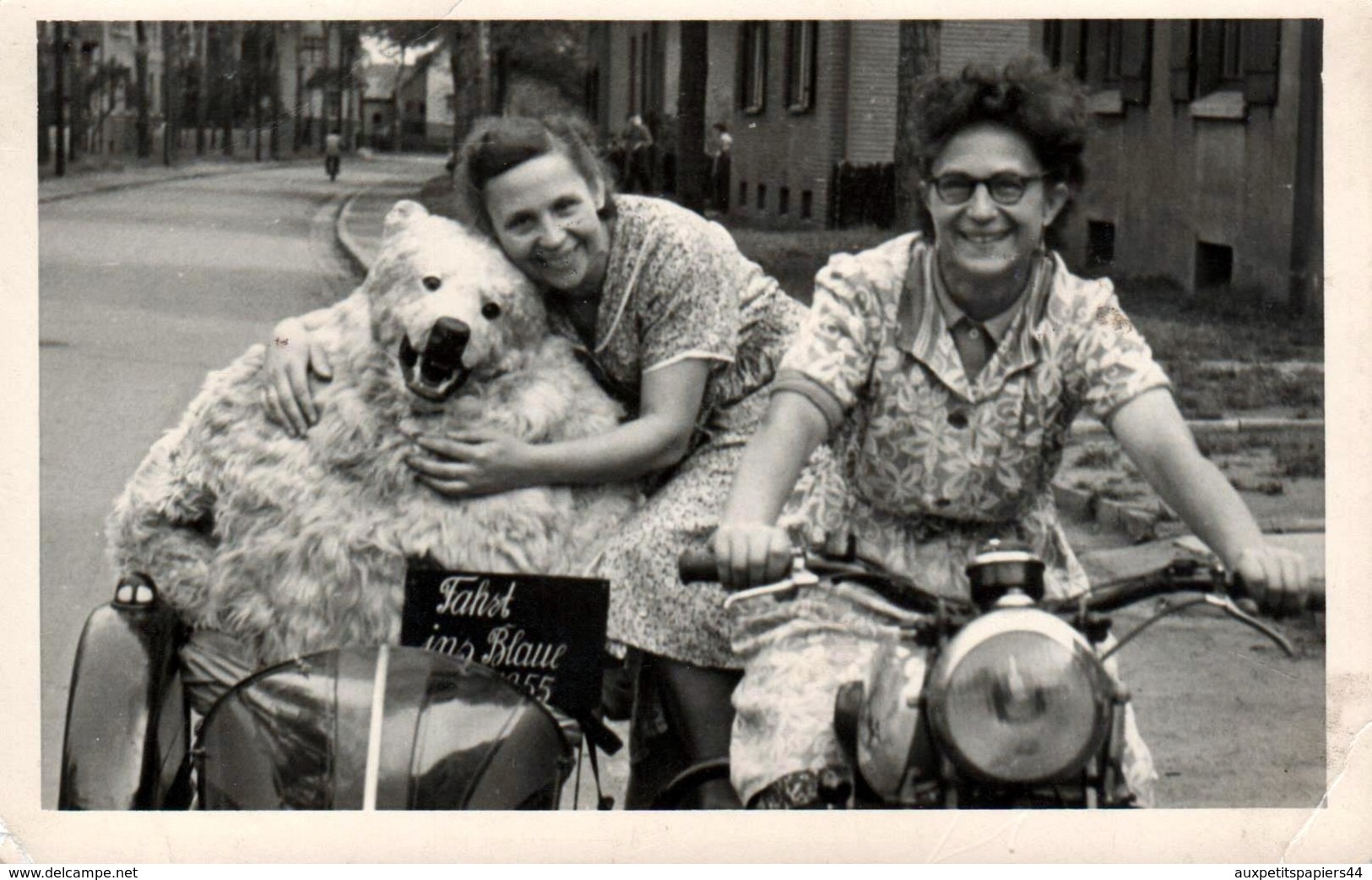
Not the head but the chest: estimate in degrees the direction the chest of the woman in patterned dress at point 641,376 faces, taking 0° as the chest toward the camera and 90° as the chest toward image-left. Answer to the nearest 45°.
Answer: approximately 45°

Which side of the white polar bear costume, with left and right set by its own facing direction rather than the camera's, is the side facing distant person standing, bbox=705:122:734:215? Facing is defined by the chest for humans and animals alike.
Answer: back

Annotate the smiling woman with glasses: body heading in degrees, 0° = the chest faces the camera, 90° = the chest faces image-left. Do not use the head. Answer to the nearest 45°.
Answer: approximately 0°

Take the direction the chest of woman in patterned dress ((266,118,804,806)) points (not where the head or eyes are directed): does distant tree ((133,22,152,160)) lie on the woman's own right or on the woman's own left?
on the woman's own right

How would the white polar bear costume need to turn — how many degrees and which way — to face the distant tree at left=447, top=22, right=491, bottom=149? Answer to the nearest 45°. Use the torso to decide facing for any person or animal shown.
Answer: approximately 180°

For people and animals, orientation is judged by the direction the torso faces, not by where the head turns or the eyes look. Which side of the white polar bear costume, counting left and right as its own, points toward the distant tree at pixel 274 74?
back
